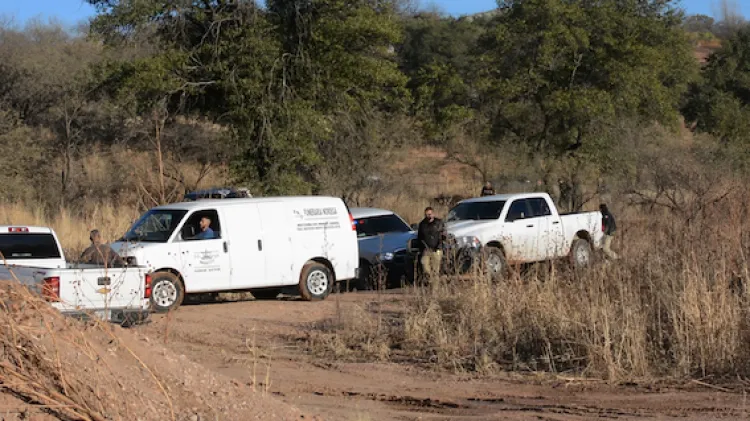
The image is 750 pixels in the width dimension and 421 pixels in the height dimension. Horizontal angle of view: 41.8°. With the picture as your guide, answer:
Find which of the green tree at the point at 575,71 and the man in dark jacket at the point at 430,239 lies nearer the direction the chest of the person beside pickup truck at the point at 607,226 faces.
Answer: the man in dark jacket

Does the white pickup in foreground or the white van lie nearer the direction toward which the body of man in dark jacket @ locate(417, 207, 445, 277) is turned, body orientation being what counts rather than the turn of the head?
the white pickup in foreground

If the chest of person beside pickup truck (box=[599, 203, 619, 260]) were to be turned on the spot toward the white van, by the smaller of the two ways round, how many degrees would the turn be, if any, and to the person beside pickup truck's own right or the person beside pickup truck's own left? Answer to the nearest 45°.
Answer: approximately 45° to the person beside pickup truck's own left

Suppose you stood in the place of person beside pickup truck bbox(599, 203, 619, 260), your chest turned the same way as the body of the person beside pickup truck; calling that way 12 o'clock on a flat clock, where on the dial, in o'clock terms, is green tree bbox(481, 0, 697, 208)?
The green tree is roughly at 3 o'clock from the person beside pickup truck.

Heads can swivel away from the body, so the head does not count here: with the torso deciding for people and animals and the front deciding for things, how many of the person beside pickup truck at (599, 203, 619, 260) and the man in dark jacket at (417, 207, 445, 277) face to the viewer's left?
1

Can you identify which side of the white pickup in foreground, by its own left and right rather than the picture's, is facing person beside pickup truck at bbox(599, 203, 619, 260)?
right

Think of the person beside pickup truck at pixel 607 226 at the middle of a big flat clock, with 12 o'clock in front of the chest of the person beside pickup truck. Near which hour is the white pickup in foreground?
The white pickup in foreground is roughly at 10 o'clock from the person beside pickup truck.

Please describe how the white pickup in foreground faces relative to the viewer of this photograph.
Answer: facing away from the viewer and to the left of the viewer

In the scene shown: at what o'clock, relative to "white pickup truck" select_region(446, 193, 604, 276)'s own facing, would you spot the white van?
The white van is roughly at 12 o'clock from the white pickup truck.

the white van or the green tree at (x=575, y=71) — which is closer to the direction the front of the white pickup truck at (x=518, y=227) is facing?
the white van

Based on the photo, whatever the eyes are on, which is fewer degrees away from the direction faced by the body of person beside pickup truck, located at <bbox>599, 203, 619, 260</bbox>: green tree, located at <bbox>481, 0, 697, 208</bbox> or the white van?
the white van

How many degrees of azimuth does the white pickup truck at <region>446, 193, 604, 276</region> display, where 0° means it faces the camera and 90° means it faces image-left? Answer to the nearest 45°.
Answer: approximately 45°

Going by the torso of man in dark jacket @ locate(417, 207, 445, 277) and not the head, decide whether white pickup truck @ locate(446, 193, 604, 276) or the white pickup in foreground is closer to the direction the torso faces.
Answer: the white pickup in foreground

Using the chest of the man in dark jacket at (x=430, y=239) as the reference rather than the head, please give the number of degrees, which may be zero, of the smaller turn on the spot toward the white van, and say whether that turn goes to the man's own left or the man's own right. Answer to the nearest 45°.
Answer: approximately 90° to the man's own right

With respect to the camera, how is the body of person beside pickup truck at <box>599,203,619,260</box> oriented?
to the viewer's left

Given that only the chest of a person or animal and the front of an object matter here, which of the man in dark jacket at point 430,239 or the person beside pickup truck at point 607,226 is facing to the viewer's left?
the person beside pickup truck
